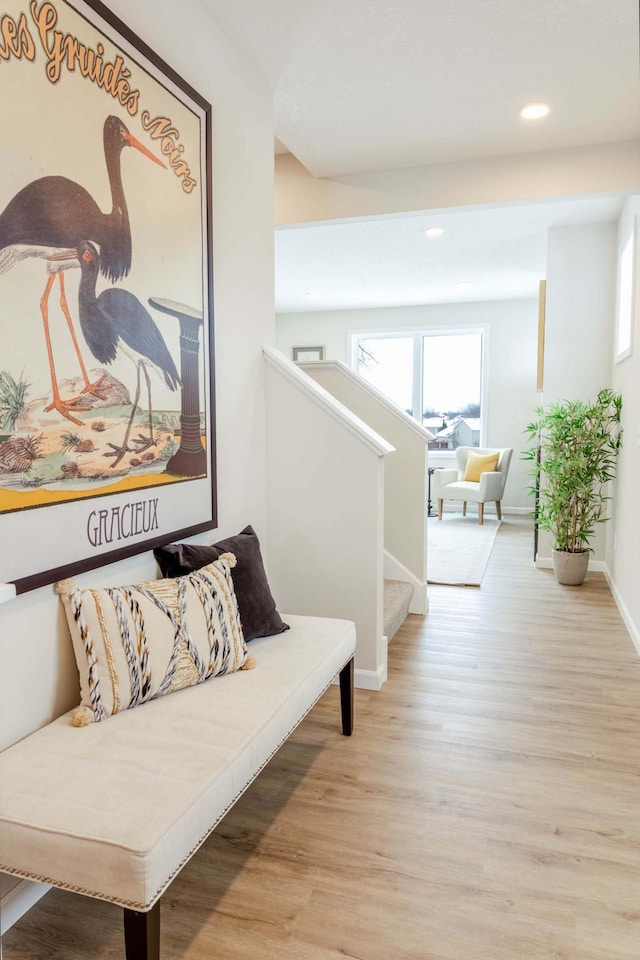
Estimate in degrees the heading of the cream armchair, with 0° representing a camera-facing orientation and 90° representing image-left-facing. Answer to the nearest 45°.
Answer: approximately 45°

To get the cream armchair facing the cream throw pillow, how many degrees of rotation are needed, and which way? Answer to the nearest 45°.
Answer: approximately 45° to its left

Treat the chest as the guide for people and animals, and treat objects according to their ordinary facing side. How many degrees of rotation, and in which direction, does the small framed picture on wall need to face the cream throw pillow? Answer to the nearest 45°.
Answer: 0° — it already faces it

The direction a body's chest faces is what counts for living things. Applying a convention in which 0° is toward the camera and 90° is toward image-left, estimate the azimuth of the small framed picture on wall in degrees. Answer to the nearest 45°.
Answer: approximately 0°

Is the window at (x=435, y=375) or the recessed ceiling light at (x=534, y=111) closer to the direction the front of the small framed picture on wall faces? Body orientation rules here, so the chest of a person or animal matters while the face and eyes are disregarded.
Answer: the recessed ceiling light

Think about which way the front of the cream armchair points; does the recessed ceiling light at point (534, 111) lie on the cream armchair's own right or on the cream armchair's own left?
on the cream armchair's own left

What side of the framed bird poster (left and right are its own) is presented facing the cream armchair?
left

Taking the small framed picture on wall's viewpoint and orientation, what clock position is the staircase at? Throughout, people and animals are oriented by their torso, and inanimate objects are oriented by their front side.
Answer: The staircase is roughly at 12 o'clock from the small framed picture on wall.

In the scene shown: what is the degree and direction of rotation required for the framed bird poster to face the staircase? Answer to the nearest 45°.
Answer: approximately 90° to its left

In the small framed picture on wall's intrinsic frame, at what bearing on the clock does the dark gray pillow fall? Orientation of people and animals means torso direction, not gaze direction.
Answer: The dark gray pillow is roughly at 12 o'clock from the small framed picture on wall.
